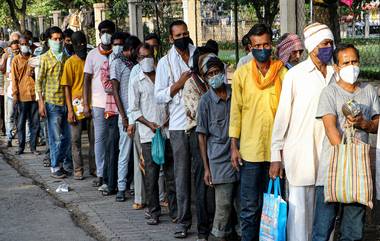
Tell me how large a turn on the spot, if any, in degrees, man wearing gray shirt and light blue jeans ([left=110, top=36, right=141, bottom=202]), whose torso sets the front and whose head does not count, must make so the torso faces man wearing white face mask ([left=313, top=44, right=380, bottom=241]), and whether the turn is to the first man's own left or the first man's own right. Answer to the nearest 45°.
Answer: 0° — they already face them

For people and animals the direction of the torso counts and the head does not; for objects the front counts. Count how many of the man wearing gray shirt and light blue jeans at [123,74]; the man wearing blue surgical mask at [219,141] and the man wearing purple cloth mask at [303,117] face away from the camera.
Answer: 0

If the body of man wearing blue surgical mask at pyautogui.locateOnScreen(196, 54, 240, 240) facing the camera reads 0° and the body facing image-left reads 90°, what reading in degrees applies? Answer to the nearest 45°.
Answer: approximately 315°

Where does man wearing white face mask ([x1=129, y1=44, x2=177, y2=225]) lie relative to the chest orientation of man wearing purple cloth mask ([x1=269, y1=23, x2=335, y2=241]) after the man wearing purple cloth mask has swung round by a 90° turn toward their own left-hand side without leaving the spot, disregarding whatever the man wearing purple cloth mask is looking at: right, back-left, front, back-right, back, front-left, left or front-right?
left

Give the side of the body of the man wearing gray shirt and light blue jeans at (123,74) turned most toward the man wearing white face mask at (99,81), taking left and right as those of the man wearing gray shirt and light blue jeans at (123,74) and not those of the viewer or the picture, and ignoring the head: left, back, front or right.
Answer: back

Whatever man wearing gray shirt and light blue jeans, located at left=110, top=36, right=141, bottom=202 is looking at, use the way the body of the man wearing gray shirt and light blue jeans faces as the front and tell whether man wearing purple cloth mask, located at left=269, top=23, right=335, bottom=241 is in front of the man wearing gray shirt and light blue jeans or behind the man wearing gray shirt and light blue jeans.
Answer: in front

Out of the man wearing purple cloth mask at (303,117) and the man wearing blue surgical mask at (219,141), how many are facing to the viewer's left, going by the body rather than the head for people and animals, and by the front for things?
0

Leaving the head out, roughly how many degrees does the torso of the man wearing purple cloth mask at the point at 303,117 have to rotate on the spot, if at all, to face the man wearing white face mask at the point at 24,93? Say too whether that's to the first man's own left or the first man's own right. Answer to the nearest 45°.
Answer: approximately 180°

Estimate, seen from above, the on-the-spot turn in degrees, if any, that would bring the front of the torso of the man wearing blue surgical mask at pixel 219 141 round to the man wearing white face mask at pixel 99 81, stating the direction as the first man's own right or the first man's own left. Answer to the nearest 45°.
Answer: approximately 180°

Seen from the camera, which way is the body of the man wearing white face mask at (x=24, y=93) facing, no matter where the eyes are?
toward the camera

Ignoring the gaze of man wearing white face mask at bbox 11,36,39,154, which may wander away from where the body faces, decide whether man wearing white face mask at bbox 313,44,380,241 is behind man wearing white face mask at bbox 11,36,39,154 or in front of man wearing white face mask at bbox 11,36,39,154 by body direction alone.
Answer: in front

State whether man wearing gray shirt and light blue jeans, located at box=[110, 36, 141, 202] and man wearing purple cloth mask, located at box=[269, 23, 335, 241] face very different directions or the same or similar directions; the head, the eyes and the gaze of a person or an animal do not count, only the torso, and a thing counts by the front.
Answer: same or similar directions
